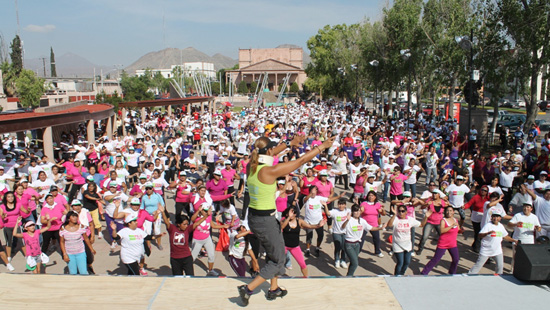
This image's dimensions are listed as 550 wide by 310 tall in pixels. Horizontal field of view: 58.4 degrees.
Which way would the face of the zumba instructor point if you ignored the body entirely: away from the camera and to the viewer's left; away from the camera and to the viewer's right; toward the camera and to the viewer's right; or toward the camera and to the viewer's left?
away from the camera and to the viewer's right

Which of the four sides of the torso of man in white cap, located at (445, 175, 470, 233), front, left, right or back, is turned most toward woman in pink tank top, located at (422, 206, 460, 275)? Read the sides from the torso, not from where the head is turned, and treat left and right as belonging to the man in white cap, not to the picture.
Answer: front

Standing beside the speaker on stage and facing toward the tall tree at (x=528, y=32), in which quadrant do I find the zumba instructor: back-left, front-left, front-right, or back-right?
back-left

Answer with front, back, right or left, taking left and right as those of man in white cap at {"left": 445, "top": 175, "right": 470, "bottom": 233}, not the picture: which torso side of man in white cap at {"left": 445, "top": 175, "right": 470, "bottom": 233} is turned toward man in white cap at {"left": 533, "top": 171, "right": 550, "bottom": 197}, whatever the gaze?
left

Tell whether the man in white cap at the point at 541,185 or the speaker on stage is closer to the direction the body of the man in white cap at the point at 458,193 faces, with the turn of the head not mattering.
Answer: the speaker on stage

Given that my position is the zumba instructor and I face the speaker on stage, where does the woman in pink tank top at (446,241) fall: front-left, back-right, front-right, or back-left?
front-left

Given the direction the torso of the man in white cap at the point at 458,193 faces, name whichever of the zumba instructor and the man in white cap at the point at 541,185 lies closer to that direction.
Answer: the zumba instructor

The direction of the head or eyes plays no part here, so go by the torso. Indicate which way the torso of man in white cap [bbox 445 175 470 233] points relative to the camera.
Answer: toward the camera

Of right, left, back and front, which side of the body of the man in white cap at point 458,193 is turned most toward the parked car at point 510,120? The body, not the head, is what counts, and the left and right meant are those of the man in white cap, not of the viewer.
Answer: back

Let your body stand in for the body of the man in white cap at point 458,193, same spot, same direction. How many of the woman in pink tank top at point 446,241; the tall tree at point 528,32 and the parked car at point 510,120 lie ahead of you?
1

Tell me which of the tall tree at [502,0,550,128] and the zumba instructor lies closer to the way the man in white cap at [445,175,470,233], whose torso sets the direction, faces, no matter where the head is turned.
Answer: the zumba instructor

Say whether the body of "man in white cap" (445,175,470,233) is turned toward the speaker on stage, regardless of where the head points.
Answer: yes

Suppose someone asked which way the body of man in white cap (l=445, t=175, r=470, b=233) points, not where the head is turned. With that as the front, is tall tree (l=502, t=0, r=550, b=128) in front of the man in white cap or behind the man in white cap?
behind
